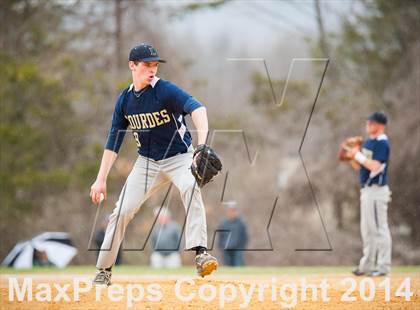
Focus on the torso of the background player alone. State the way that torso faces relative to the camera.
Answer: to the viewer's left

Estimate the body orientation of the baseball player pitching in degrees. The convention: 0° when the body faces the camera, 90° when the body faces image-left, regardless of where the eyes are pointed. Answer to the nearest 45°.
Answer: approximately 45°

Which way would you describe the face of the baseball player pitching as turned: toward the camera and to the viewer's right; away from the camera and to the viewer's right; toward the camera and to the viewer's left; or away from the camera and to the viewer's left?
toward the camera and to the viewer's right

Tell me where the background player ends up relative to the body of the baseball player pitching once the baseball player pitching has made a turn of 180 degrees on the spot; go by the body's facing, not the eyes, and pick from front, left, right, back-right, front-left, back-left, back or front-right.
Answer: front
